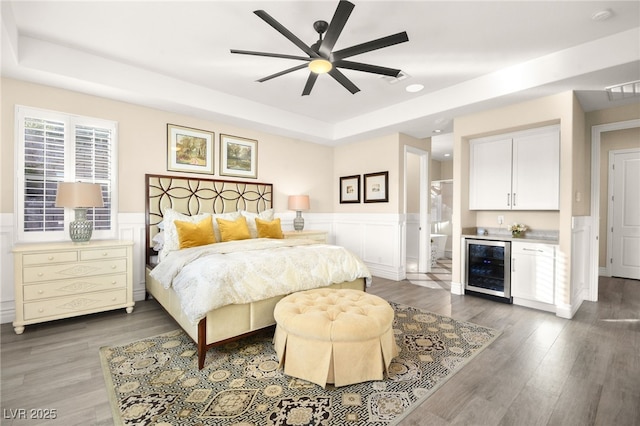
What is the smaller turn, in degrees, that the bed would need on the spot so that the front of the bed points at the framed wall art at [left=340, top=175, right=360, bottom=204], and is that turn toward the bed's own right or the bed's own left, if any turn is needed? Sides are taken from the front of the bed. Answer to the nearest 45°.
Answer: approximately 90° to the bed's own left

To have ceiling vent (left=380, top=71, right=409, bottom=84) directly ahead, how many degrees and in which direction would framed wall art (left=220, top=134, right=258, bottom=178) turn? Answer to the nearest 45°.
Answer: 0° — it already faces it

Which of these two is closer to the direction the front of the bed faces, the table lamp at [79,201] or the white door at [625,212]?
the white door

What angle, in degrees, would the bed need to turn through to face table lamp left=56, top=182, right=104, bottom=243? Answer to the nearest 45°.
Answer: approximately 135° to its right

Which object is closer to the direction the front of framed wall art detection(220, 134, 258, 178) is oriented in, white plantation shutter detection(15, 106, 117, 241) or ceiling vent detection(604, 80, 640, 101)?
the ceiling vent

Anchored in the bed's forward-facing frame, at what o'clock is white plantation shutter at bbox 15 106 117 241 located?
The white plantation shutter is roughly at 5 o'clock from the bed.

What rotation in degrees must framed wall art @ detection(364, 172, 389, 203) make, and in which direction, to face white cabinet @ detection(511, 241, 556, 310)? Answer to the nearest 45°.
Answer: approximately 90° to its left

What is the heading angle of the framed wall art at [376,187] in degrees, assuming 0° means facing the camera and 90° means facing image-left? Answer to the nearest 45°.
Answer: approximately 45°

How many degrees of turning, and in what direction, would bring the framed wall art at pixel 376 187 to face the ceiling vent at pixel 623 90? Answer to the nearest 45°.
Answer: approximately 90° to its left

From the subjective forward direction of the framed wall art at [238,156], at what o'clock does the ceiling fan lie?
The ceiling fan is roughly at 1 o'clock from the framed wall art.
